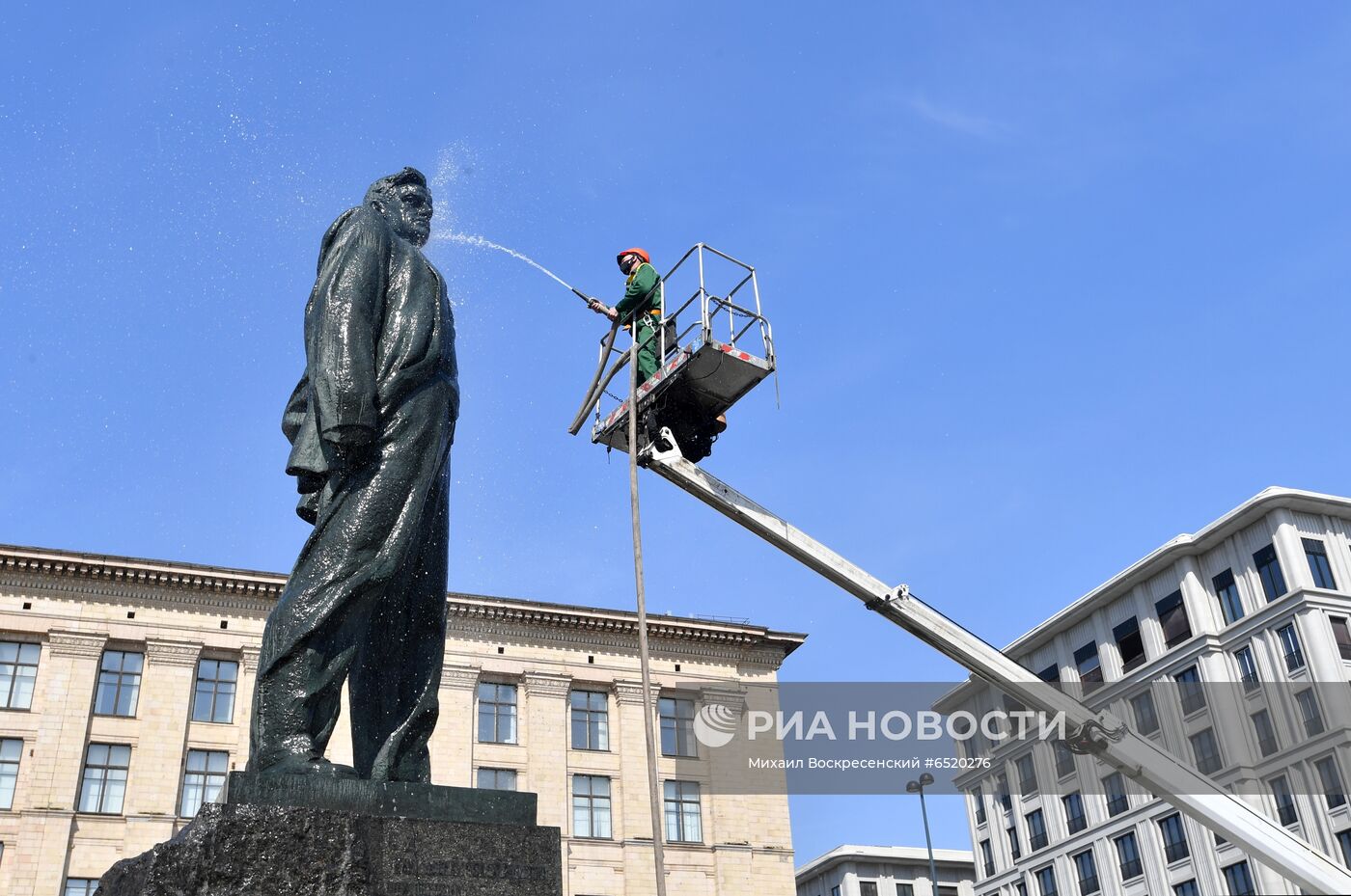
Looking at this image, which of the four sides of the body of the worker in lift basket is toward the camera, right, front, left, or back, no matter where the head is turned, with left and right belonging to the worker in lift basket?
left

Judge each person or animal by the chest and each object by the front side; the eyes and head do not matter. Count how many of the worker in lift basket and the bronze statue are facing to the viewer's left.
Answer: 1

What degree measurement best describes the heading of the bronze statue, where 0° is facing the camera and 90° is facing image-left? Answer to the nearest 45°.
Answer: approximately 315°

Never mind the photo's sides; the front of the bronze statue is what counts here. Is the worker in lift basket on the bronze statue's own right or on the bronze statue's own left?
on the bronze statue's own left

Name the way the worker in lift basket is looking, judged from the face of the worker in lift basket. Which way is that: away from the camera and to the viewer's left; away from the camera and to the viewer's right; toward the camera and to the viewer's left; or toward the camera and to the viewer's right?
toward the camera and to the viewer's left
